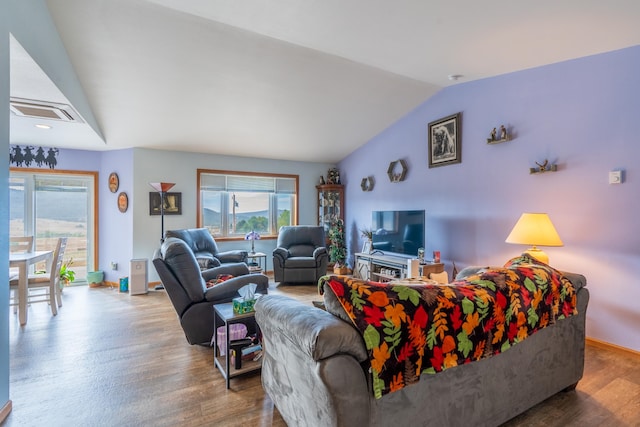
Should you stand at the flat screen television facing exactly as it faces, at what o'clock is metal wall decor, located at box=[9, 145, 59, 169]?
The metal wall decor is roughly at 1 o'clock from the flat screen television.

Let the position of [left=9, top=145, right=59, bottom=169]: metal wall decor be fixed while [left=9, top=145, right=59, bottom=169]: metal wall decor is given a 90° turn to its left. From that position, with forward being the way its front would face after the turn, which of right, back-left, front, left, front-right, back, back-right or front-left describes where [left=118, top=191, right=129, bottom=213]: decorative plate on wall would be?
front-right

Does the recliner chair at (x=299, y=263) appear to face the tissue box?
yes

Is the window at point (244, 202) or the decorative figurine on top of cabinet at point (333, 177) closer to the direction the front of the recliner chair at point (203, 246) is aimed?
the decorative figurine on top of cabinet

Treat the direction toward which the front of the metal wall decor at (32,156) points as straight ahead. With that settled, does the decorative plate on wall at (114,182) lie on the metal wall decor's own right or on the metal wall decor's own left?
on the metal wall decor's own left

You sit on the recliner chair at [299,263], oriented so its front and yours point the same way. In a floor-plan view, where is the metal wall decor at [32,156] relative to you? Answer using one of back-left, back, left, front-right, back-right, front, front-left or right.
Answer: right

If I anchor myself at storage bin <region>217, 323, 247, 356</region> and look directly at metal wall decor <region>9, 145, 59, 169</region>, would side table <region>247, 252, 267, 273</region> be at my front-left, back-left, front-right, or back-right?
front-right

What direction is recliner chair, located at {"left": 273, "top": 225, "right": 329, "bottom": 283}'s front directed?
toward the camera

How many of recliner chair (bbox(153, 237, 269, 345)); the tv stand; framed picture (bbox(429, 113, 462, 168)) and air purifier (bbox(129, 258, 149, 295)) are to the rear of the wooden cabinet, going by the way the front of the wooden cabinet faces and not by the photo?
0

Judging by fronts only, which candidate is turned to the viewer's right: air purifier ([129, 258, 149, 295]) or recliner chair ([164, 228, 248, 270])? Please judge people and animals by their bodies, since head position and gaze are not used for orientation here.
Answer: the recliner chair

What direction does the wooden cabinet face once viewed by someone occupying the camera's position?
facing the viewer

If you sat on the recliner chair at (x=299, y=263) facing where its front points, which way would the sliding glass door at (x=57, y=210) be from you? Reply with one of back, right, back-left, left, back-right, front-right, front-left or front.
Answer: right

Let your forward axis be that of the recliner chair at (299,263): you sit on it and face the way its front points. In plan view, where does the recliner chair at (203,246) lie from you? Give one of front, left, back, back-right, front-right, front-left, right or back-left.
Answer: right
